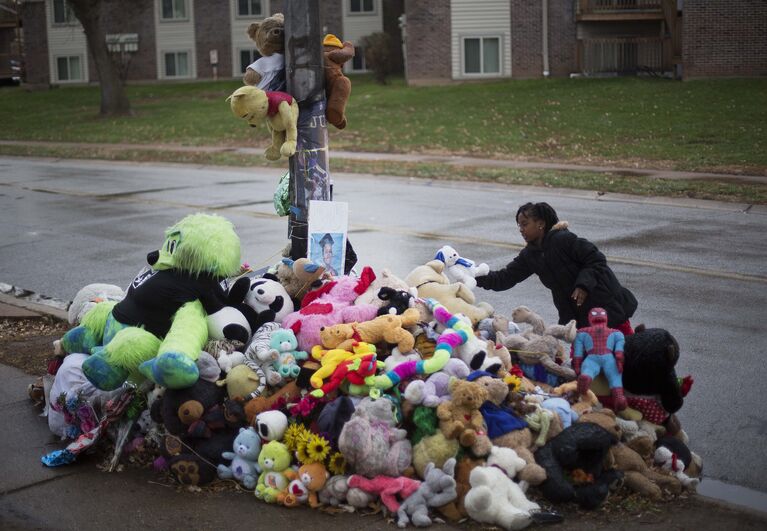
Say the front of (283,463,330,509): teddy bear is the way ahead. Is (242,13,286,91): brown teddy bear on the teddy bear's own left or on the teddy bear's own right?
on the teddy bear's own right

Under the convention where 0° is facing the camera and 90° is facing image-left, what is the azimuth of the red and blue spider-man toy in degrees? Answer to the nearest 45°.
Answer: approximately 0°

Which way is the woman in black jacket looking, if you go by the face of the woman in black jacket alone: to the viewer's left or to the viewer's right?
to the viewer's left

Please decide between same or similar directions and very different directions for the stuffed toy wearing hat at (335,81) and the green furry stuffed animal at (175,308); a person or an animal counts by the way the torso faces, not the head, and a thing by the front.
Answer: very different directions

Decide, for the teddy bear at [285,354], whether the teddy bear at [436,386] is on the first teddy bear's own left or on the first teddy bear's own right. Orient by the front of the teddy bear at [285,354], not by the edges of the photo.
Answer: on the first teddy bear's own left
